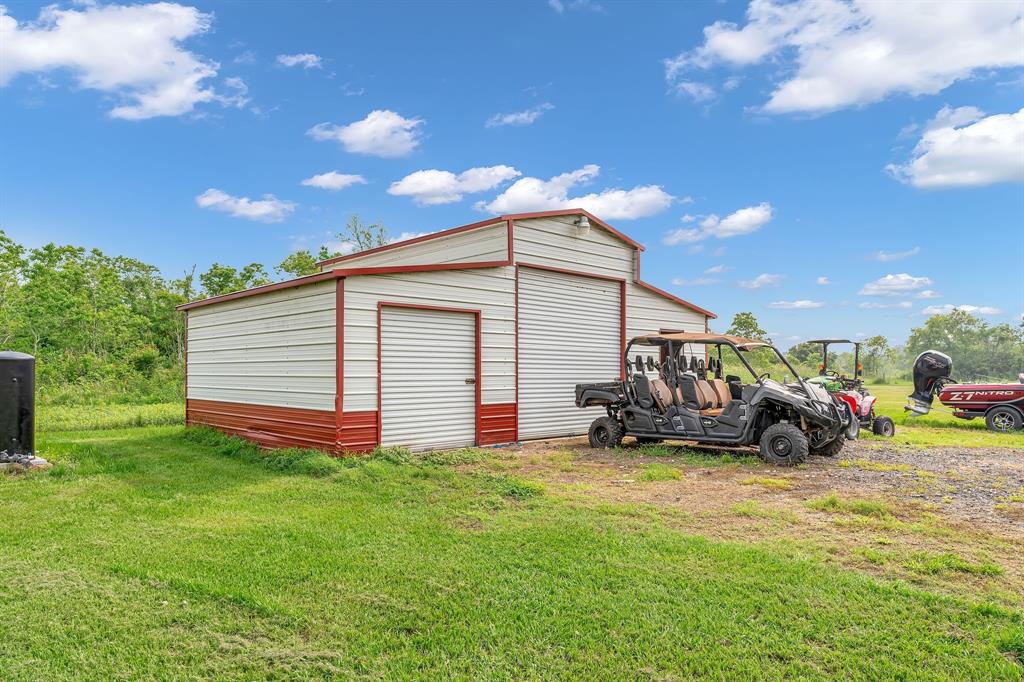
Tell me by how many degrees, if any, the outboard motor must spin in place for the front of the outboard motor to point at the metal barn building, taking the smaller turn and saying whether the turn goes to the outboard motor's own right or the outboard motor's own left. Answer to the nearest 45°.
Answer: approximately 135° to the outboard motor's own right

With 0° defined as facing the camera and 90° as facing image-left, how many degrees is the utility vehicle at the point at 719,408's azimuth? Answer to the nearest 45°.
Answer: approximately 315°

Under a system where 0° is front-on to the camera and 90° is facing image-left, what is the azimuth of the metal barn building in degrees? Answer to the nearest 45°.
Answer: approximately 315°

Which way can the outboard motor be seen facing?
to the viewer's right
